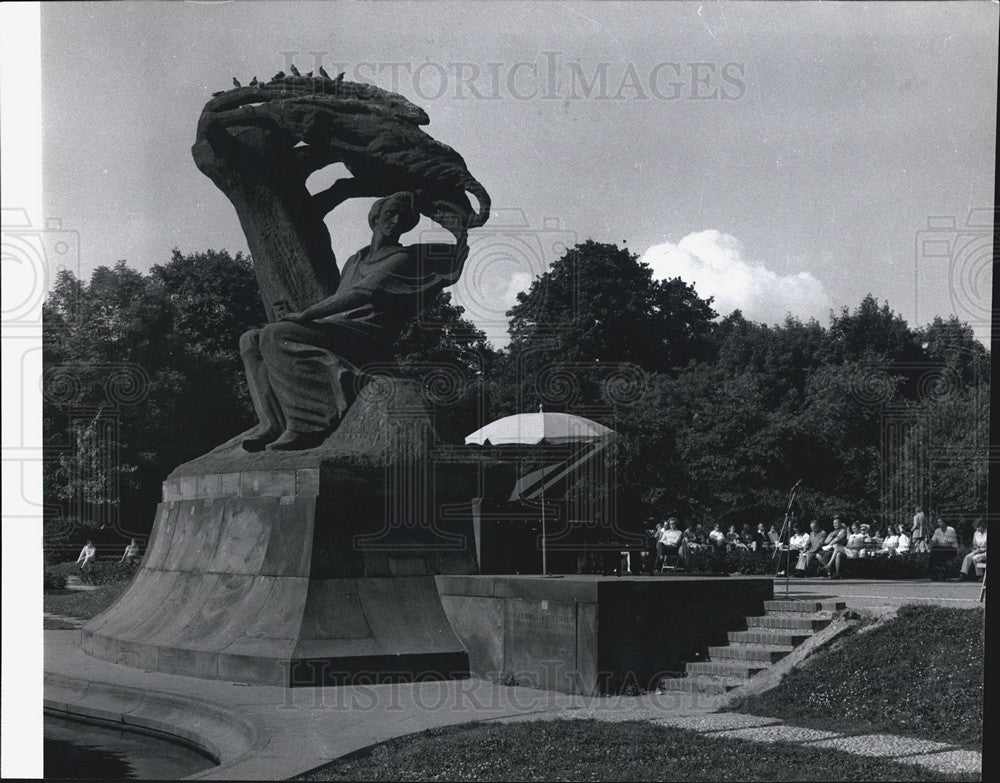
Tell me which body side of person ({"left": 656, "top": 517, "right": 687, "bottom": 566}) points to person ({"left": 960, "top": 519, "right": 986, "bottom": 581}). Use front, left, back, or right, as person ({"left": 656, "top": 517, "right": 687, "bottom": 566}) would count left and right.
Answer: left

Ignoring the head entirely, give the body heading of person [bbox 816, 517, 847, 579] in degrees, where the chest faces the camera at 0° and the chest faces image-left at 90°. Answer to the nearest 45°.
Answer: approximately 45°

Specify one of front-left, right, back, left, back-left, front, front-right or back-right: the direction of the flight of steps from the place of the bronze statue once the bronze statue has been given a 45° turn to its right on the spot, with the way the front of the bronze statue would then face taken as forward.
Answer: back-left

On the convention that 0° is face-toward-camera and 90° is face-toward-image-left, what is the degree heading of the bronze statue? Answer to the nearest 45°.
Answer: approximately 45°

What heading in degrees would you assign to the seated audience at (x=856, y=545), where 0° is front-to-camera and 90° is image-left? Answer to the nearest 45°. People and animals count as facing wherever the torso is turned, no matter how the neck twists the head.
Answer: approximately 45°

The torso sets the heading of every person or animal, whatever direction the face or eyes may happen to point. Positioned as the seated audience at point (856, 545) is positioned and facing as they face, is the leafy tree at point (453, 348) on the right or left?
on their right

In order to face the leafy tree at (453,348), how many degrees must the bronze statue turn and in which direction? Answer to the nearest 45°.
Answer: approximately 135° to its right

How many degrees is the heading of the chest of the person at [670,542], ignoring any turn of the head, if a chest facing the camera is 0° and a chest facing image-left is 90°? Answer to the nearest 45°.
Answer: approximately 0°
